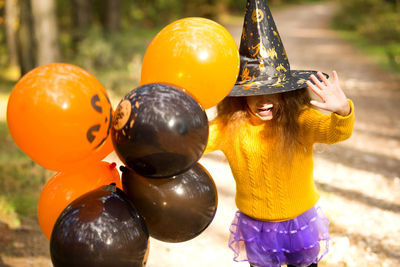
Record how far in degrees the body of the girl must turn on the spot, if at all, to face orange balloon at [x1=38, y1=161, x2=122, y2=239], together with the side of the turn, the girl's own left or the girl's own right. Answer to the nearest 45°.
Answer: approximately 45° to the girl's own right

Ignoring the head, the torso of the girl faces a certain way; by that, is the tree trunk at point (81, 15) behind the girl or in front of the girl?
behind

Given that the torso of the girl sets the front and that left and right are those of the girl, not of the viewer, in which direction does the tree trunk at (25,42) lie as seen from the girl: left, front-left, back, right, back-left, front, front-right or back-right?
back-right

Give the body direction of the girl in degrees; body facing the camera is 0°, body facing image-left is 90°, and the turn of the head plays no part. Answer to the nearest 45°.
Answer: approximately 0°

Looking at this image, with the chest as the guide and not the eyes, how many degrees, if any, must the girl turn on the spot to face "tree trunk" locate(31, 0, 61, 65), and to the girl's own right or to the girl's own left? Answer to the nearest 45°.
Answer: approximately 135° to the girl's own right

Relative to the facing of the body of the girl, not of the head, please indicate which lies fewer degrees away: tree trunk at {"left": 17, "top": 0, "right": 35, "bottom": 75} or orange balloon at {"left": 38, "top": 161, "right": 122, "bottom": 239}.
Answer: the orange balloon

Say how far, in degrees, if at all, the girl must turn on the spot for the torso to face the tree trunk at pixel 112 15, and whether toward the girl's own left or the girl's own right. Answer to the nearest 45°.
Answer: approximately 135° to the girl's own right
